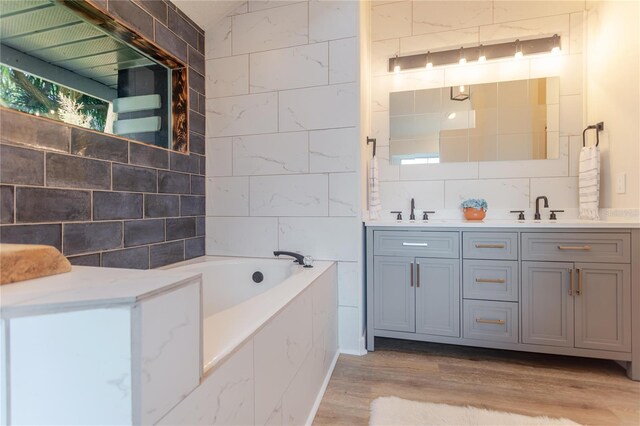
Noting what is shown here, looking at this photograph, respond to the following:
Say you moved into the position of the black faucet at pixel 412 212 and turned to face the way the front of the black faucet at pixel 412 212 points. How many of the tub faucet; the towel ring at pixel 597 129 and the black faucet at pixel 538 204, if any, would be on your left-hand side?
2

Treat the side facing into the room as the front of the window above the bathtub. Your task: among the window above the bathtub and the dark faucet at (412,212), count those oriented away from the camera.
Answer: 0

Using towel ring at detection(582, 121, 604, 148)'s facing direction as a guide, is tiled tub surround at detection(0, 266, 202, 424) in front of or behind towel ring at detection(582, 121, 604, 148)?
in front

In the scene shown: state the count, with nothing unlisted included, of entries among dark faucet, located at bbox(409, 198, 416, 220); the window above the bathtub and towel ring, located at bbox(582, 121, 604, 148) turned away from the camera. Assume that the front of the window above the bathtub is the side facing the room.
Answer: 0

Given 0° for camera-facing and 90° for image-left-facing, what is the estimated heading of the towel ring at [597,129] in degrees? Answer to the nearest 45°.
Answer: approximately 45°

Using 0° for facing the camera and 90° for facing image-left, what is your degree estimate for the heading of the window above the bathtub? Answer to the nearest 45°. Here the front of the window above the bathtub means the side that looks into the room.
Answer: approximately 315°

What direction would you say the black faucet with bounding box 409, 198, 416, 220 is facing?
toward the camera

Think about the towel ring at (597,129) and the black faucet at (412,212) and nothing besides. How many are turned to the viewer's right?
0
